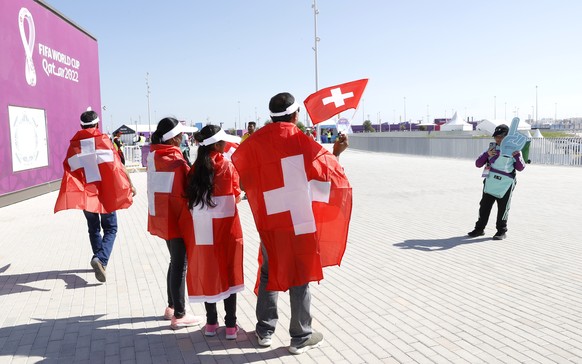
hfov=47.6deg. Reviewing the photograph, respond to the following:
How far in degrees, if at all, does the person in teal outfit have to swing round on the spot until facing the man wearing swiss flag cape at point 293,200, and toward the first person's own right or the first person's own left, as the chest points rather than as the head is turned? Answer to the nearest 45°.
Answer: approximately 45° to the first person's own left

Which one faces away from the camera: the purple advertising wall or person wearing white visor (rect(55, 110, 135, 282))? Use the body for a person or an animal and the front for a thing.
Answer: the person wearing white visor

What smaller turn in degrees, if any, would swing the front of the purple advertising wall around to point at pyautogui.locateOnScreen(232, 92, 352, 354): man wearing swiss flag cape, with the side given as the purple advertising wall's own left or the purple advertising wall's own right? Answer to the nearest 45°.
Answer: approximately 45° to the purple advertising wall's own right

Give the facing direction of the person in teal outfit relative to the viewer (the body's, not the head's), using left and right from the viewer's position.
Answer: facing the viewer and to the left of the viewer

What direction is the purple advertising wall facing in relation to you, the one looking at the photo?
facing the viewer and to the right of the viewer

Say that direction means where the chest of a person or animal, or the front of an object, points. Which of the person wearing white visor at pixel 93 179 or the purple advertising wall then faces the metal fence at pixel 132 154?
the person wearing white visor

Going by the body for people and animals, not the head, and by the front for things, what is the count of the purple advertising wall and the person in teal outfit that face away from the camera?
0

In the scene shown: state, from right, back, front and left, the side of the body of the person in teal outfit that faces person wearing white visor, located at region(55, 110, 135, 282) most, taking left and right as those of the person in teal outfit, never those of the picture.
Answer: front

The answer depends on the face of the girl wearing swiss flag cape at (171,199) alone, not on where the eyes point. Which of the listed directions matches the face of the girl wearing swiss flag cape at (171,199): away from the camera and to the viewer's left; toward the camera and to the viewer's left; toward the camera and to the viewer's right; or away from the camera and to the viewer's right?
away from the camera and to the viewer's right

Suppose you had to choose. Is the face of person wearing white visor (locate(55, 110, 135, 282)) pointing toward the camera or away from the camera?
away from the camera

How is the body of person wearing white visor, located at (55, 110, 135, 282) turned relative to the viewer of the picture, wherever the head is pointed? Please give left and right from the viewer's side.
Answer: facing away from the viewer

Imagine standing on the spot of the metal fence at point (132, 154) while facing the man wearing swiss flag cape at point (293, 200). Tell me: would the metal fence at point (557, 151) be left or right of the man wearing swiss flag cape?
left

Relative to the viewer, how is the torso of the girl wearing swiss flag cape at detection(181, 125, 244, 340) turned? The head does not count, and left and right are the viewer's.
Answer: facing away from the viewer and to the right of the viewer

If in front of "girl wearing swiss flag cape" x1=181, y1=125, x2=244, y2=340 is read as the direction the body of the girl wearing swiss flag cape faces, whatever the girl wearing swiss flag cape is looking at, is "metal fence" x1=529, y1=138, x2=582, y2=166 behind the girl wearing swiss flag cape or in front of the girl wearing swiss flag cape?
in front

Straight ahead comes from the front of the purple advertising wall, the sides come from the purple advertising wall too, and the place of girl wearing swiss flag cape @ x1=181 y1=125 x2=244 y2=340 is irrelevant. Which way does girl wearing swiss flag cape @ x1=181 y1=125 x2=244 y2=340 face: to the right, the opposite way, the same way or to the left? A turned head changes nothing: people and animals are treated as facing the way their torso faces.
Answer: to the left
